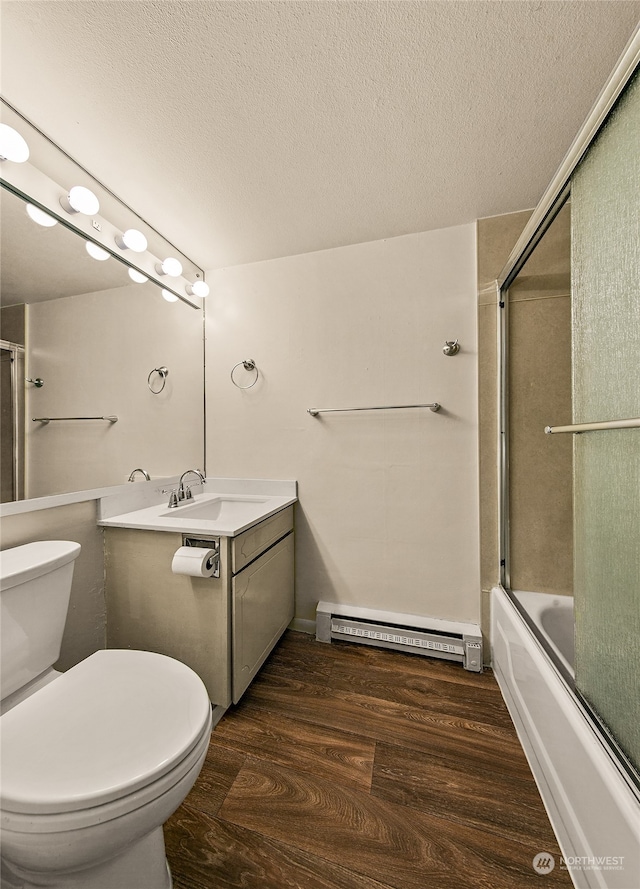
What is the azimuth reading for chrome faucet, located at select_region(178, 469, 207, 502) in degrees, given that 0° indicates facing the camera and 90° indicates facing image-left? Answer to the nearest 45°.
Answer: approximately 315°

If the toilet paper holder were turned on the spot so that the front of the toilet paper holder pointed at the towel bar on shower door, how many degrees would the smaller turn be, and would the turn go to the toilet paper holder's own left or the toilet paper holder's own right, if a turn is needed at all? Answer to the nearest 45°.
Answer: approximately 45° to the toilet paper holder's own left
